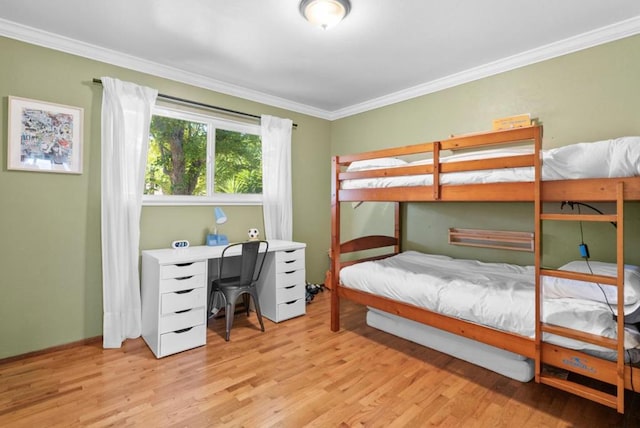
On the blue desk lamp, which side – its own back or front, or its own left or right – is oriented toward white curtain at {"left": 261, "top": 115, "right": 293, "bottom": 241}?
left

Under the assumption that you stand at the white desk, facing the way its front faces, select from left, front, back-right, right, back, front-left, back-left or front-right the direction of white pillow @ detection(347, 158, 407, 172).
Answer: front-left

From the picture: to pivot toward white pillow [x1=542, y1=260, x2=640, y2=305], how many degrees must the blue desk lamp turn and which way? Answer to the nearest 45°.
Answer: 0° — it already faces it

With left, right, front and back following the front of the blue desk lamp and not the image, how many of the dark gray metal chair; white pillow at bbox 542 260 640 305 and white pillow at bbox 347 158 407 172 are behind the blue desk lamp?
0

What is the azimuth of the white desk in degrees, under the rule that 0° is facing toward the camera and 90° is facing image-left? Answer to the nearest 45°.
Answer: approximately 315°

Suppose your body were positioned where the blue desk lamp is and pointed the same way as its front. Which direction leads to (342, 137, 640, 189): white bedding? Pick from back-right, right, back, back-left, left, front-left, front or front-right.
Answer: front

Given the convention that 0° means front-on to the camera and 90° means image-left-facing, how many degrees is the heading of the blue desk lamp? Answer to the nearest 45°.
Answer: approximately 315°

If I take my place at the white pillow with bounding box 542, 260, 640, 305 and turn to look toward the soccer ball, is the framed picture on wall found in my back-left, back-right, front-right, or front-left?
front-left

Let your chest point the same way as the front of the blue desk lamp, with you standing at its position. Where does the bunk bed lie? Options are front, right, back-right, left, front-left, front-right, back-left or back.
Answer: front

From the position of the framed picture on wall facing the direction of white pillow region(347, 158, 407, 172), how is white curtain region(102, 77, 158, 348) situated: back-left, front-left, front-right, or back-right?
front-left
